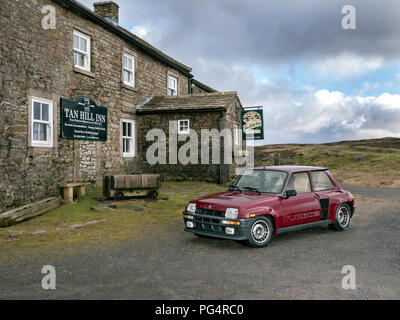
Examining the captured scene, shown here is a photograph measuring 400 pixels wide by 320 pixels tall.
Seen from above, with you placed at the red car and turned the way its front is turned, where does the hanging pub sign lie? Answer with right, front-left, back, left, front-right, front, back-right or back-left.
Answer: back-right

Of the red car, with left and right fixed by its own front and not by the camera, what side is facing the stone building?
right

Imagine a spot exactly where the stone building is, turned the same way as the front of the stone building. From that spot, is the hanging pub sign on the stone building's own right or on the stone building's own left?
on the stone building's own left

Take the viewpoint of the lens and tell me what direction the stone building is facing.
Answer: facing the viewer and to the right of the viewer

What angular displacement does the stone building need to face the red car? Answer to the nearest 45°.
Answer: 0° — it already faces it

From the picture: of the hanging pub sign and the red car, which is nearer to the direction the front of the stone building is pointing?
the red car

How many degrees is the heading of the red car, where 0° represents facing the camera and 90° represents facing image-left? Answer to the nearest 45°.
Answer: approximately 45°

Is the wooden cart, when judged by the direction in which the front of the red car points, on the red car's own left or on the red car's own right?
on the red car's own right

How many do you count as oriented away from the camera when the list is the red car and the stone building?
0
